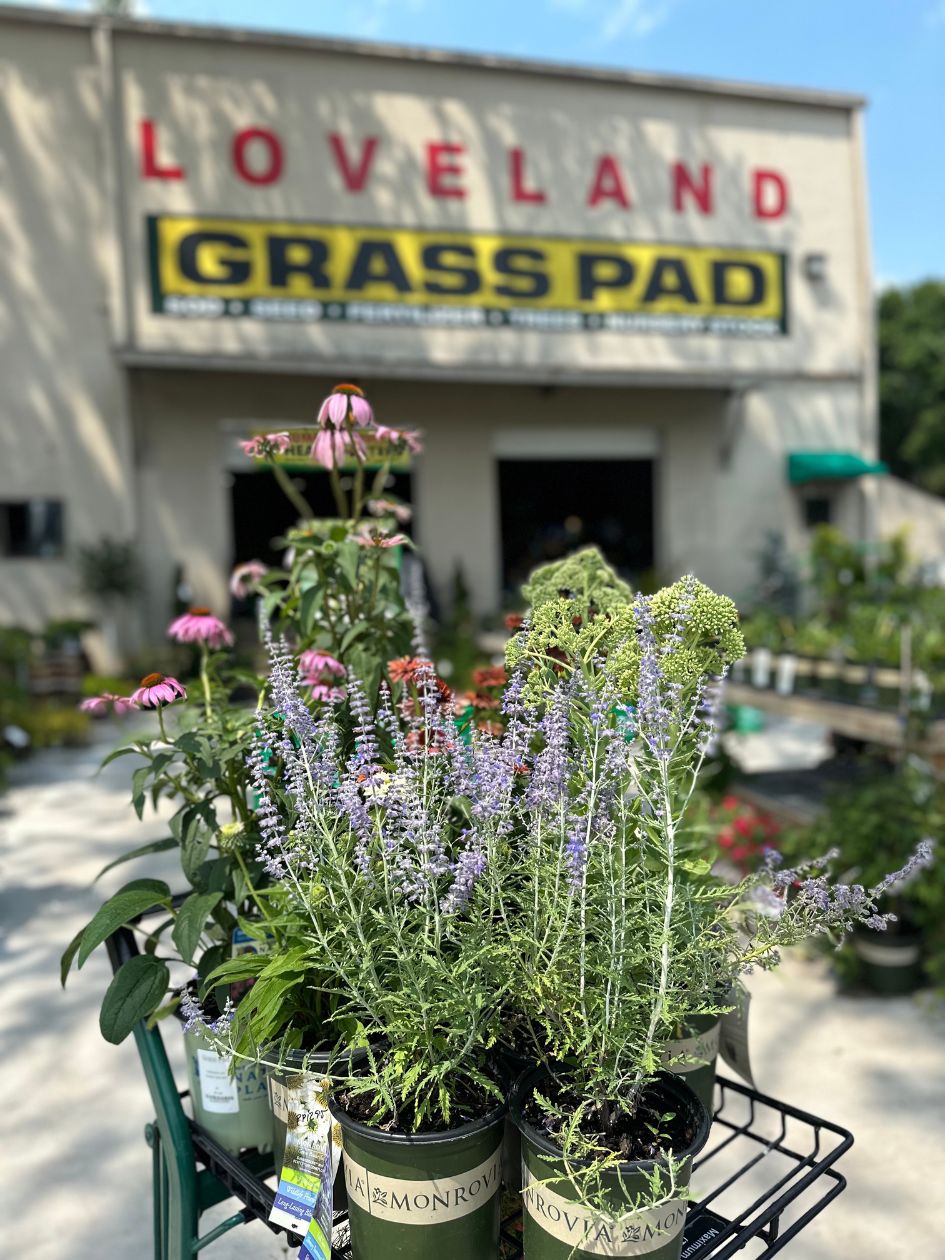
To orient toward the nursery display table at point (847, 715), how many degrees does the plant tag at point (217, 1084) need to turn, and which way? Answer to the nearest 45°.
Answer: approximately 135° to its left

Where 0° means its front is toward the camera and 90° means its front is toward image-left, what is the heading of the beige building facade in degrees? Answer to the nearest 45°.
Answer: approximately 0°

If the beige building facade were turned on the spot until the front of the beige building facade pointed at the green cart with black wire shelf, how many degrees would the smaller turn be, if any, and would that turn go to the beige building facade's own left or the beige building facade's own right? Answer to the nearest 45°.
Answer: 0° — it already faces it

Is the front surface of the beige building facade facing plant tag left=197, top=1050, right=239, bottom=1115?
yes

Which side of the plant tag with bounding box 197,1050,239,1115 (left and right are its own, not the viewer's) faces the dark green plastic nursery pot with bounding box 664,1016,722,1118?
left

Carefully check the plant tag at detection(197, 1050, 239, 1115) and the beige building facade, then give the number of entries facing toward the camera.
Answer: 2
